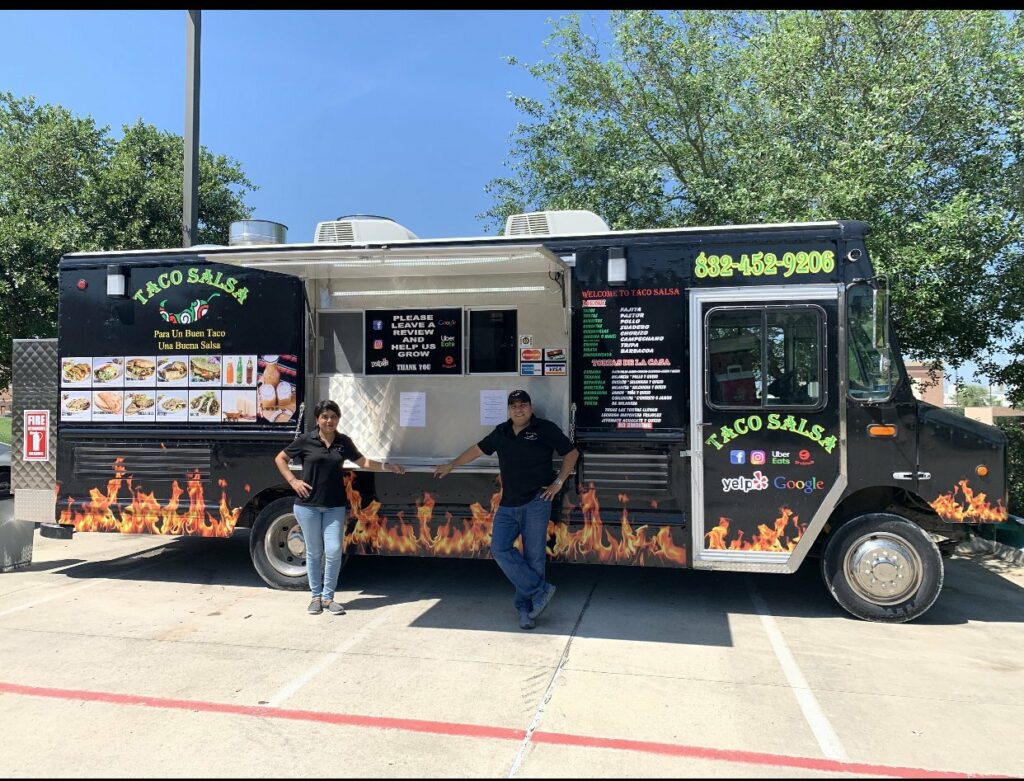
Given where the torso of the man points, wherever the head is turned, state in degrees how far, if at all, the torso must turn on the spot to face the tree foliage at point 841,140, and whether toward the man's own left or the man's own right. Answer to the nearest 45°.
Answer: approximately 135° to the man's own left

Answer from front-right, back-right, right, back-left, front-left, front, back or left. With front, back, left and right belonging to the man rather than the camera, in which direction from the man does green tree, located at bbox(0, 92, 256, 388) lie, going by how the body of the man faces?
back-right

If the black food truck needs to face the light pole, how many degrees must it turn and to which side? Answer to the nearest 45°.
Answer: approximately 135° to its left

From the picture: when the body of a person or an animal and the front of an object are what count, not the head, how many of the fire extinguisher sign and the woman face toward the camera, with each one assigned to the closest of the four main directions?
2

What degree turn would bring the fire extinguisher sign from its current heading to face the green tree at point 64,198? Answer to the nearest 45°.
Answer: approximately 180°

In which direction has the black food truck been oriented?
to the viewer's right

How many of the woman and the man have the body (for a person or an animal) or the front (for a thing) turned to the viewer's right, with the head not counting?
0

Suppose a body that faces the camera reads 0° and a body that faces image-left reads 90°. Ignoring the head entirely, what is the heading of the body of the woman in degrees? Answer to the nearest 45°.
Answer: approximately 0°

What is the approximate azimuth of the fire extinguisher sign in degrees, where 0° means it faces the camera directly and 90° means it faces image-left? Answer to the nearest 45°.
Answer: approximately 0°
